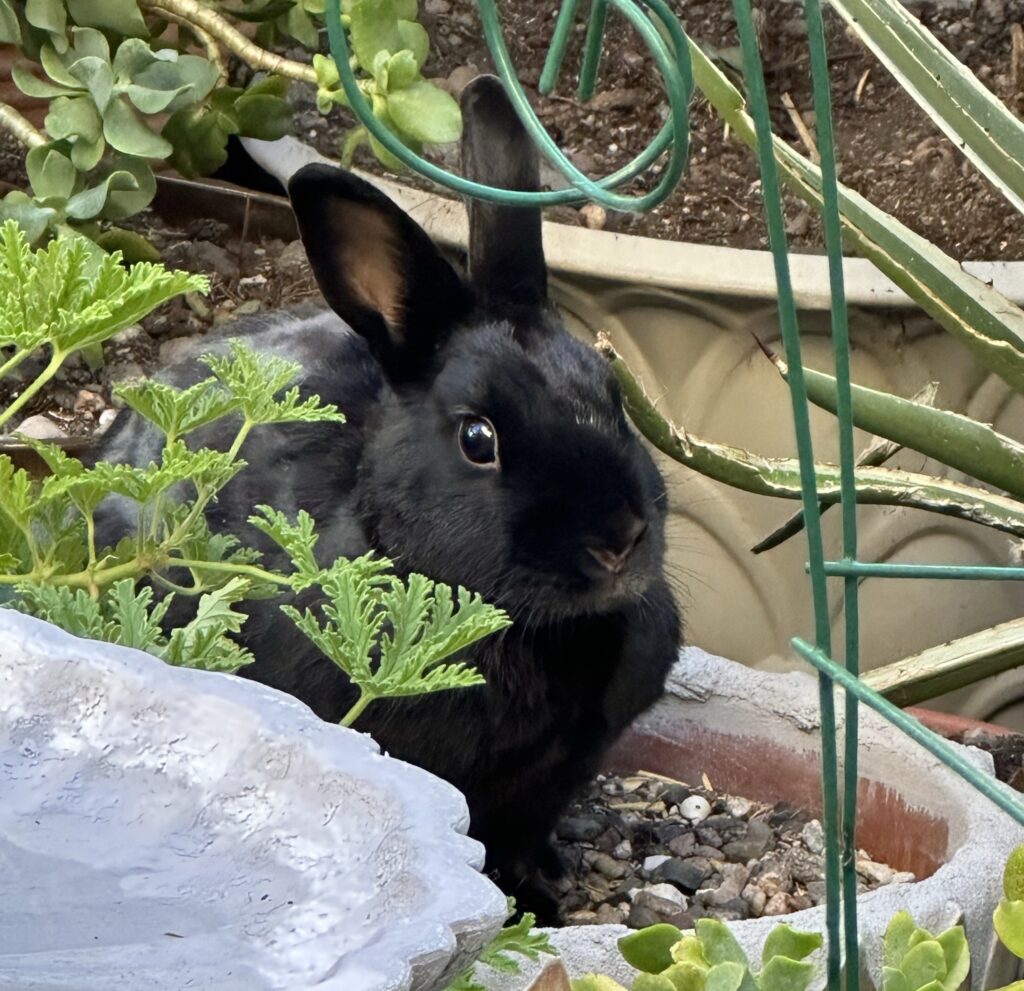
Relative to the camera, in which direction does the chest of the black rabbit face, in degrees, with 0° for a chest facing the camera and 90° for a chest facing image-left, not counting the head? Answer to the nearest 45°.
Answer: approximately 315°
